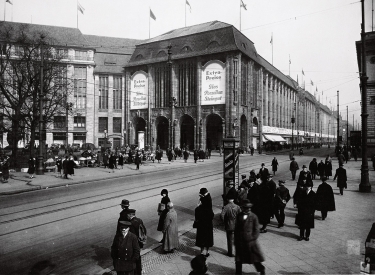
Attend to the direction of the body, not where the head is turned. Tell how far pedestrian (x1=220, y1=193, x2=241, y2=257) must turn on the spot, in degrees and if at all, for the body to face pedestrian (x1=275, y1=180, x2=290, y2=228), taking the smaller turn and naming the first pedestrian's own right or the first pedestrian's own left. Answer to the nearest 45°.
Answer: approximately 45° to the first pedestrian's own right

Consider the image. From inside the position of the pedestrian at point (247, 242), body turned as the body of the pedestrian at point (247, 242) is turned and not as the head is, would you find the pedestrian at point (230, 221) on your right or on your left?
on your right

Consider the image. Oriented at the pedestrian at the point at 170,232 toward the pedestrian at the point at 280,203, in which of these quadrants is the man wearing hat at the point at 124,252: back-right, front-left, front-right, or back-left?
back-right

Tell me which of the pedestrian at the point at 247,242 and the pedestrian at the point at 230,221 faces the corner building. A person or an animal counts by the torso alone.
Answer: the pedestrian at the point at 230,221

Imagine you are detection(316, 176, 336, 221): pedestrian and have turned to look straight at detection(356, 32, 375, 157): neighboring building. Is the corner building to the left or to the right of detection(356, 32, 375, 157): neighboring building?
left

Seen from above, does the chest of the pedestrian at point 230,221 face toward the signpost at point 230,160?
yes

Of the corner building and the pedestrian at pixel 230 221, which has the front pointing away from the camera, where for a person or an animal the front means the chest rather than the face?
the pedestrian

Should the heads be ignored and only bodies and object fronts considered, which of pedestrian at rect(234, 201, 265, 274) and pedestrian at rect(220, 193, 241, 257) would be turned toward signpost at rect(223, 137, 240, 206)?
pedestrian at rect(220, 193, 241, 257)

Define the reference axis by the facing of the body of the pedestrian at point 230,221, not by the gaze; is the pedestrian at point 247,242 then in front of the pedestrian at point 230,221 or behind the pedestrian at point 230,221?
behind

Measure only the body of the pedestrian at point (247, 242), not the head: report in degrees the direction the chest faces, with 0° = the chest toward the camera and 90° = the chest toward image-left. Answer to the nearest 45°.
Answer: approximately 45°

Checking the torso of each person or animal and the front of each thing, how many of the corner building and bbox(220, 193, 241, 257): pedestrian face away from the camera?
1

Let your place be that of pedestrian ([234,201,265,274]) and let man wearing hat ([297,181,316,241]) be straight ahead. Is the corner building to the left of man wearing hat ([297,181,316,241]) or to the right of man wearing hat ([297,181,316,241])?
left

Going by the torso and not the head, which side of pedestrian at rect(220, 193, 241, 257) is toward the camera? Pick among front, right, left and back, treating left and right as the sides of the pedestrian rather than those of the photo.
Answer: back
